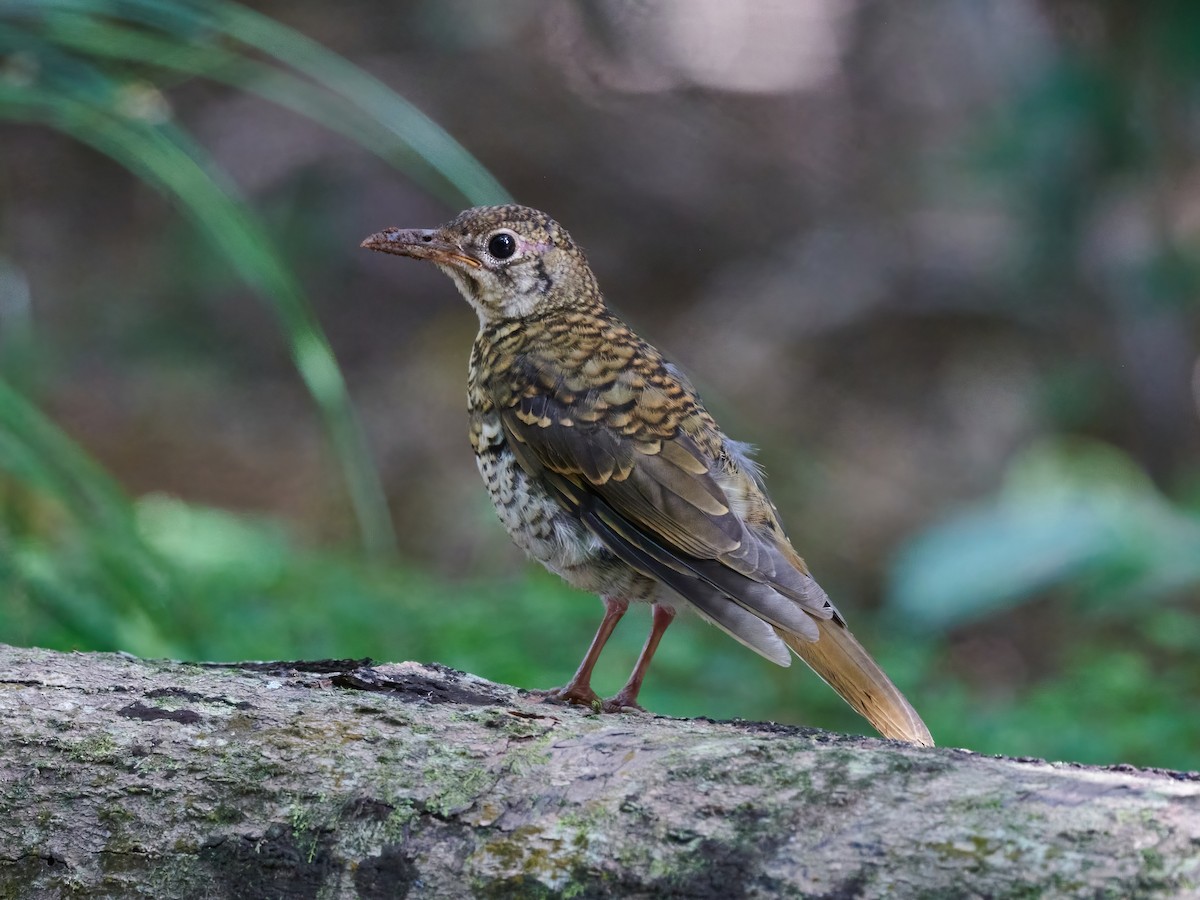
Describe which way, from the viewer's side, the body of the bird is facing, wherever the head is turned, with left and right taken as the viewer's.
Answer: facing to the left of the viewer
